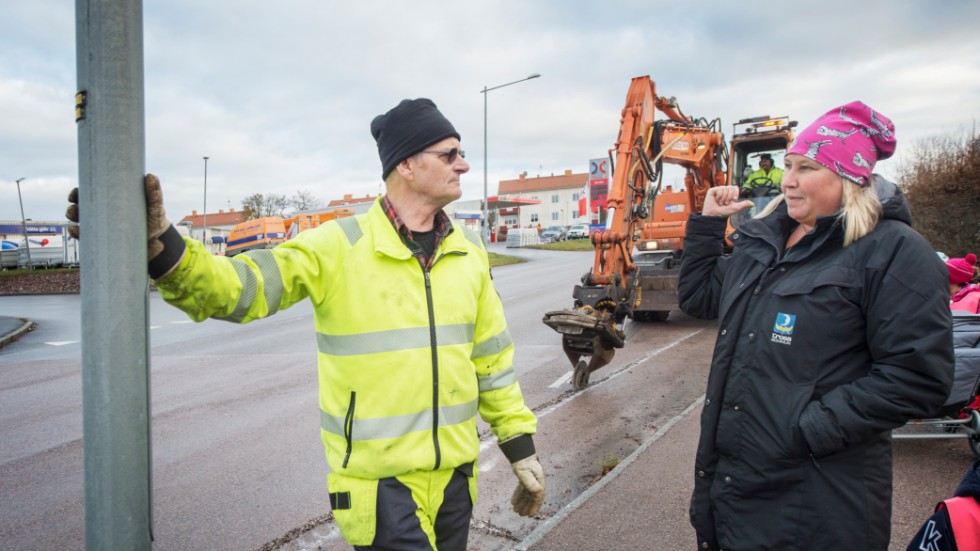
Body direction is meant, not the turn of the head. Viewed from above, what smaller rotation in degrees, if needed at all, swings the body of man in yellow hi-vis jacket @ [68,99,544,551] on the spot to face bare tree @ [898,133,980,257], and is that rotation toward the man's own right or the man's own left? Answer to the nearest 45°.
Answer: approximately 90° to the man's own left

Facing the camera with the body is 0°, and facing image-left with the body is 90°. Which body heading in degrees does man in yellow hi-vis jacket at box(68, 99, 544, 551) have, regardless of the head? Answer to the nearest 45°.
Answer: approximately 315°

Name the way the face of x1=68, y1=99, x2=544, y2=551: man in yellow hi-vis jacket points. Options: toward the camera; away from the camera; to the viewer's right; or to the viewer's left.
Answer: to the viewer's right

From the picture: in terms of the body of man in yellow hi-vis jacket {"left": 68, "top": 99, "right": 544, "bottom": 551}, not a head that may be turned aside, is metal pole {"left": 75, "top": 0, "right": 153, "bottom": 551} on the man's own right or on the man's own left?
on the man's own right
